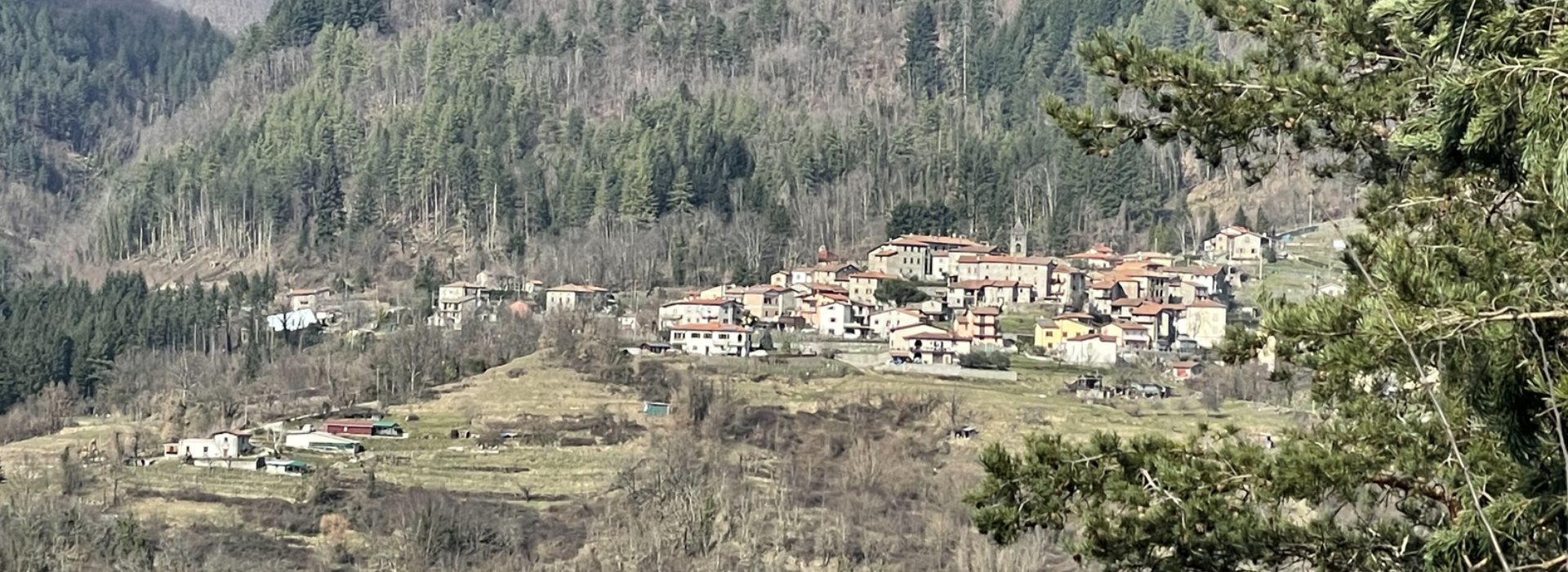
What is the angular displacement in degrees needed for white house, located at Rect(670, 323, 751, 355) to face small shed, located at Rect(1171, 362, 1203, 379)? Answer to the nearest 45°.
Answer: approximately 90° to its left

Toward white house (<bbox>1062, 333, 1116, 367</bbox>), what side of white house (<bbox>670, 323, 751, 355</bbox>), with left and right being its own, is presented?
left

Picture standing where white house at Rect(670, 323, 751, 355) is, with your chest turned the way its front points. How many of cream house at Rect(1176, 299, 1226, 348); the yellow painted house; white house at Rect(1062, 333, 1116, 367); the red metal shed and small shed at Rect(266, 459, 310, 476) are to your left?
3

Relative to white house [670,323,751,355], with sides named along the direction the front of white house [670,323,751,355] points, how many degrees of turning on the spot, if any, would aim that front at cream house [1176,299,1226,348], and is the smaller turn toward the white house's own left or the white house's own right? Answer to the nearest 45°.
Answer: approximately 90° to the white house's own left

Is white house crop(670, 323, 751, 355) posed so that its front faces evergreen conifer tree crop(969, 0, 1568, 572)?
yes

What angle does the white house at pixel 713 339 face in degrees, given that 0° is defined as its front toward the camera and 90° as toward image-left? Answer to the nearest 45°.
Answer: approximately 0°

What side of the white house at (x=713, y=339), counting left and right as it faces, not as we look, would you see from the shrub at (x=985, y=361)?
left
